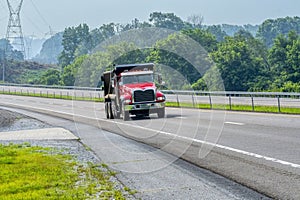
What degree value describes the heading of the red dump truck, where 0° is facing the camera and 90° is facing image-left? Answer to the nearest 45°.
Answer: approximately 315°
